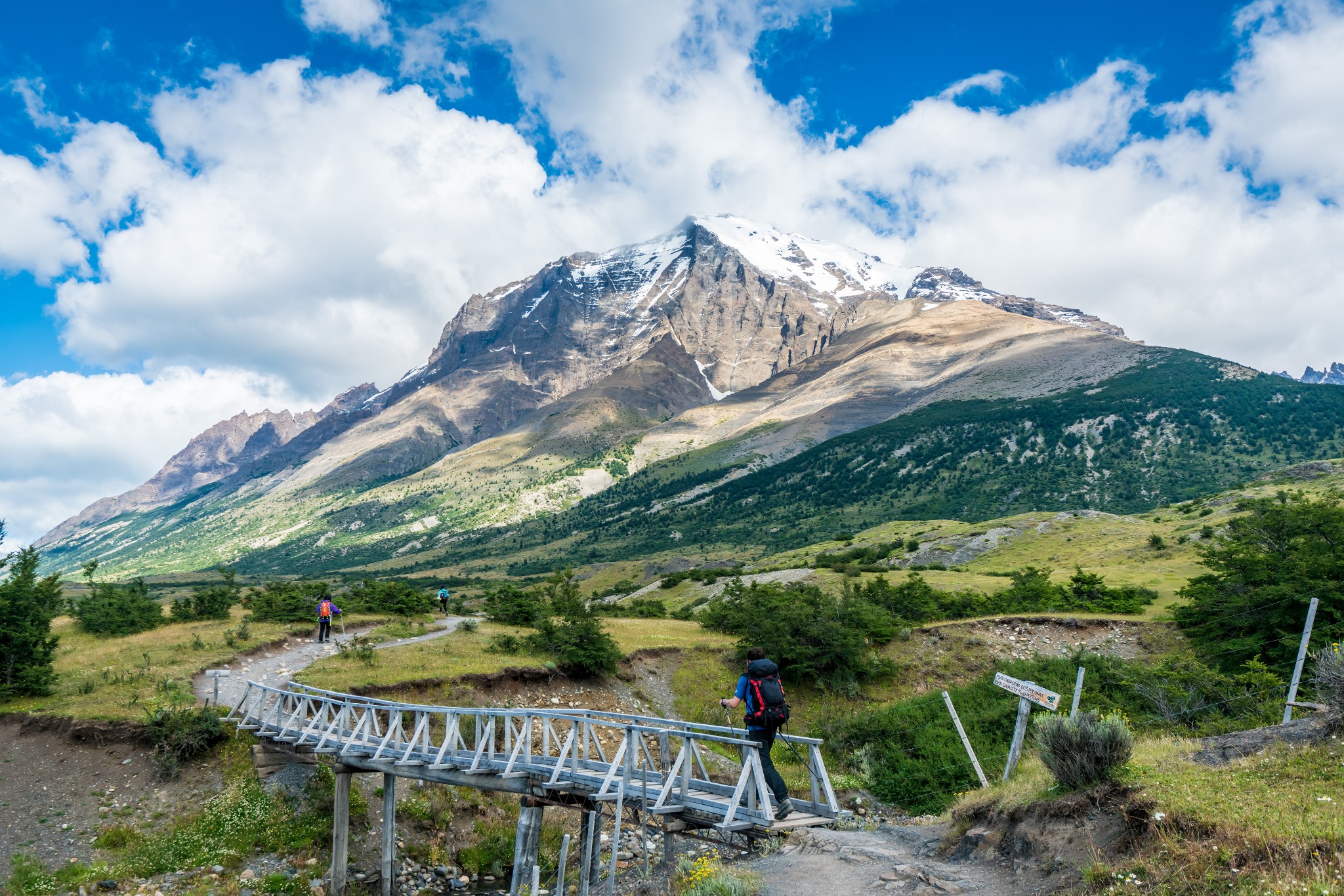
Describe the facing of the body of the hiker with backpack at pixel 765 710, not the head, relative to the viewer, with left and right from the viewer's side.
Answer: facing away from the viewer and to the left of the viewer

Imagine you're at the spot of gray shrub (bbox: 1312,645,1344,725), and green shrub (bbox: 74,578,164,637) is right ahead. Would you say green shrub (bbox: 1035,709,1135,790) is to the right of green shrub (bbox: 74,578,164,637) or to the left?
left

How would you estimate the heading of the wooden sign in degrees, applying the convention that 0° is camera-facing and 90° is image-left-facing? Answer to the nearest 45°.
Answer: approximately 0°

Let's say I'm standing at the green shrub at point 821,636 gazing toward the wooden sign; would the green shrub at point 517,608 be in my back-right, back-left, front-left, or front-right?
back-right

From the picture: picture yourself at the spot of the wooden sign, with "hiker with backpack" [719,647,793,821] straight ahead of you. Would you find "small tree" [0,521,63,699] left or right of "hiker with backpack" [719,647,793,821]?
right

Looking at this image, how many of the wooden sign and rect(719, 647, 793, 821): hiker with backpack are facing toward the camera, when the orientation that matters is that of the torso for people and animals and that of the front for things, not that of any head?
1

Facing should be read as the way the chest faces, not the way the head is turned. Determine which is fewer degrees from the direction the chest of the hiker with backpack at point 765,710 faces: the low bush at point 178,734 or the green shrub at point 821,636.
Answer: the low bush

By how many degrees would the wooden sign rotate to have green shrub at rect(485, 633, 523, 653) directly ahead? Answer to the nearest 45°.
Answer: approximately 135° to its right
